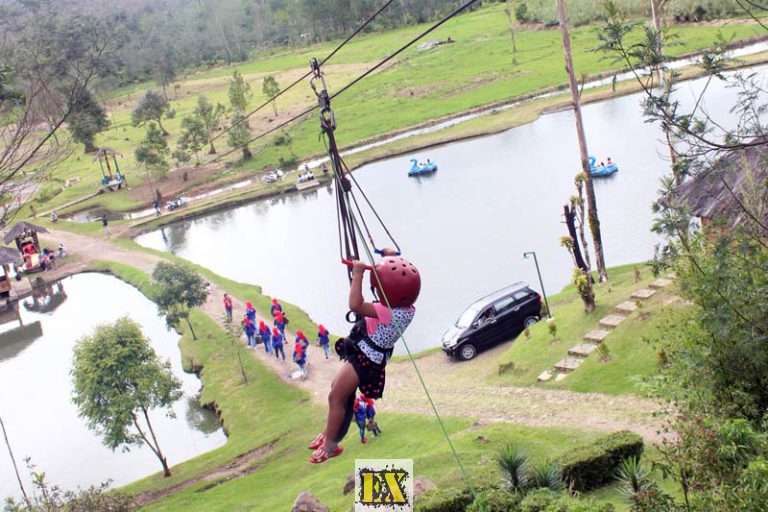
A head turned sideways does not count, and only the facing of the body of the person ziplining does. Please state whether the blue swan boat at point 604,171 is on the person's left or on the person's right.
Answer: on the person's right

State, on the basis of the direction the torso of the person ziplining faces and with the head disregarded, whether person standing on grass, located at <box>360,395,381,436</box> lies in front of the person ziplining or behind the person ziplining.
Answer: in front

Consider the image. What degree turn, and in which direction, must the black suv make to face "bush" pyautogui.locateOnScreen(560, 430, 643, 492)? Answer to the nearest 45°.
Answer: approximately 45° to its left

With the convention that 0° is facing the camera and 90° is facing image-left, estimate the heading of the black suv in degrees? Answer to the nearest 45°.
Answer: approximately 45°

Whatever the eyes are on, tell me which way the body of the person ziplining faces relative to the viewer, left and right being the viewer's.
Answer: facing away from the viewer and to the left of the viewer

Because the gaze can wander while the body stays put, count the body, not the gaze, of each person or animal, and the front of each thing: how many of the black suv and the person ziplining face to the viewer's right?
0

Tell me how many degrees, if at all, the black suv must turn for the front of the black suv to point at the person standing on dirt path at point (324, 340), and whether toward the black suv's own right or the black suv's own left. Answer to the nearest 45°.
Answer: approximately 45° to the black suv's own right

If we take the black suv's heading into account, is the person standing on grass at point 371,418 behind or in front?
in front

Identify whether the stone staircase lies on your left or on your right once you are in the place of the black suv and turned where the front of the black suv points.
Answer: on your left

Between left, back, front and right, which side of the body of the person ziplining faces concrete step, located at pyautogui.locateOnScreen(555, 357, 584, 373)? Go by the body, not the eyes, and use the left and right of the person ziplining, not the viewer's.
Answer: right

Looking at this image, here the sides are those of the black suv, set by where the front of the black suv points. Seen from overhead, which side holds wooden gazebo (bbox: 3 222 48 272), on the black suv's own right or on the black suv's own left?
on the black suv's own right
